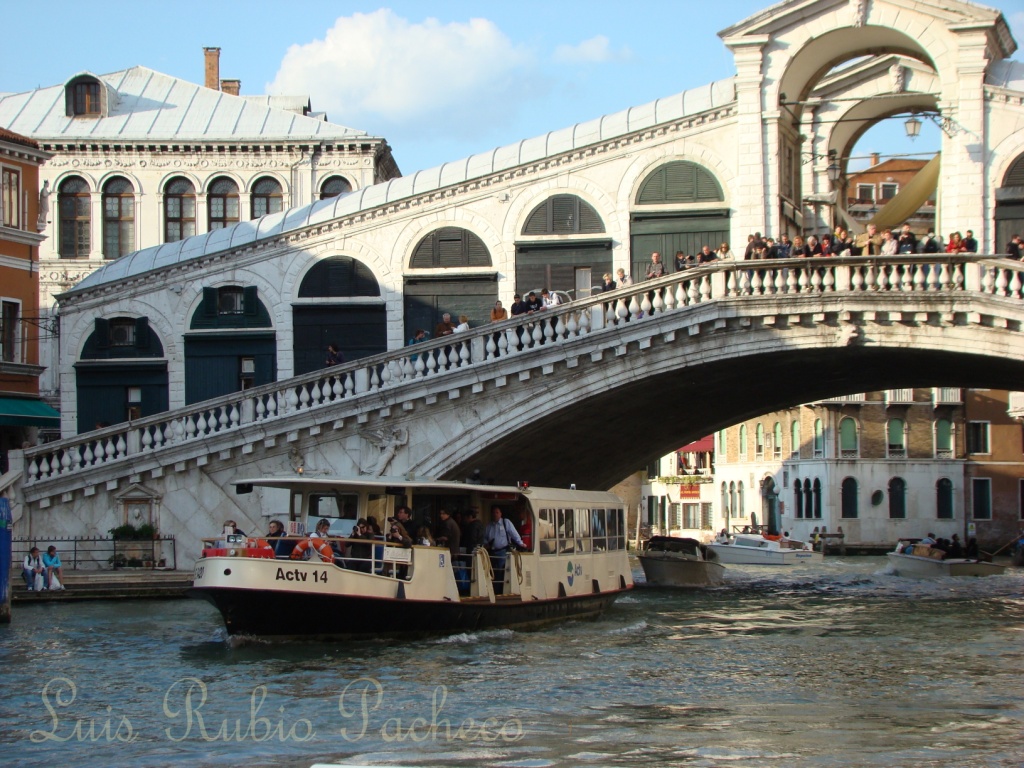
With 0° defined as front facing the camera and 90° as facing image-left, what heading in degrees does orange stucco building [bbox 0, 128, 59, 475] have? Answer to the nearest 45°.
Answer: approximately 315°

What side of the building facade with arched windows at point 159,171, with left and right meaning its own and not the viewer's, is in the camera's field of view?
front

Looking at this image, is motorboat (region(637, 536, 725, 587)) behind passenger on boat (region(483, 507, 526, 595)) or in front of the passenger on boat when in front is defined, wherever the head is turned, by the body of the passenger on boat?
behind

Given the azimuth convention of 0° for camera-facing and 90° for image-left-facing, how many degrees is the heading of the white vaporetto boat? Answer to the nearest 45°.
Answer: approximately 45°

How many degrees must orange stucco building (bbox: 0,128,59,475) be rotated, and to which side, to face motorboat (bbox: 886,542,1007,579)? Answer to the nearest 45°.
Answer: approximately 45° to its left

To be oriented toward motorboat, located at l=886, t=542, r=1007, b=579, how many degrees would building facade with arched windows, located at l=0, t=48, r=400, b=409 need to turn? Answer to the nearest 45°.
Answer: approximately 90° to its left

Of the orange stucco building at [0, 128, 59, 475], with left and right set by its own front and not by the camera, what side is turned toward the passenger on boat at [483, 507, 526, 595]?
front

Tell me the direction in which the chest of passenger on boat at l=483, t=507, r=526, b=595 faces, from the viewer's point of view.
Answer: toward the camera
